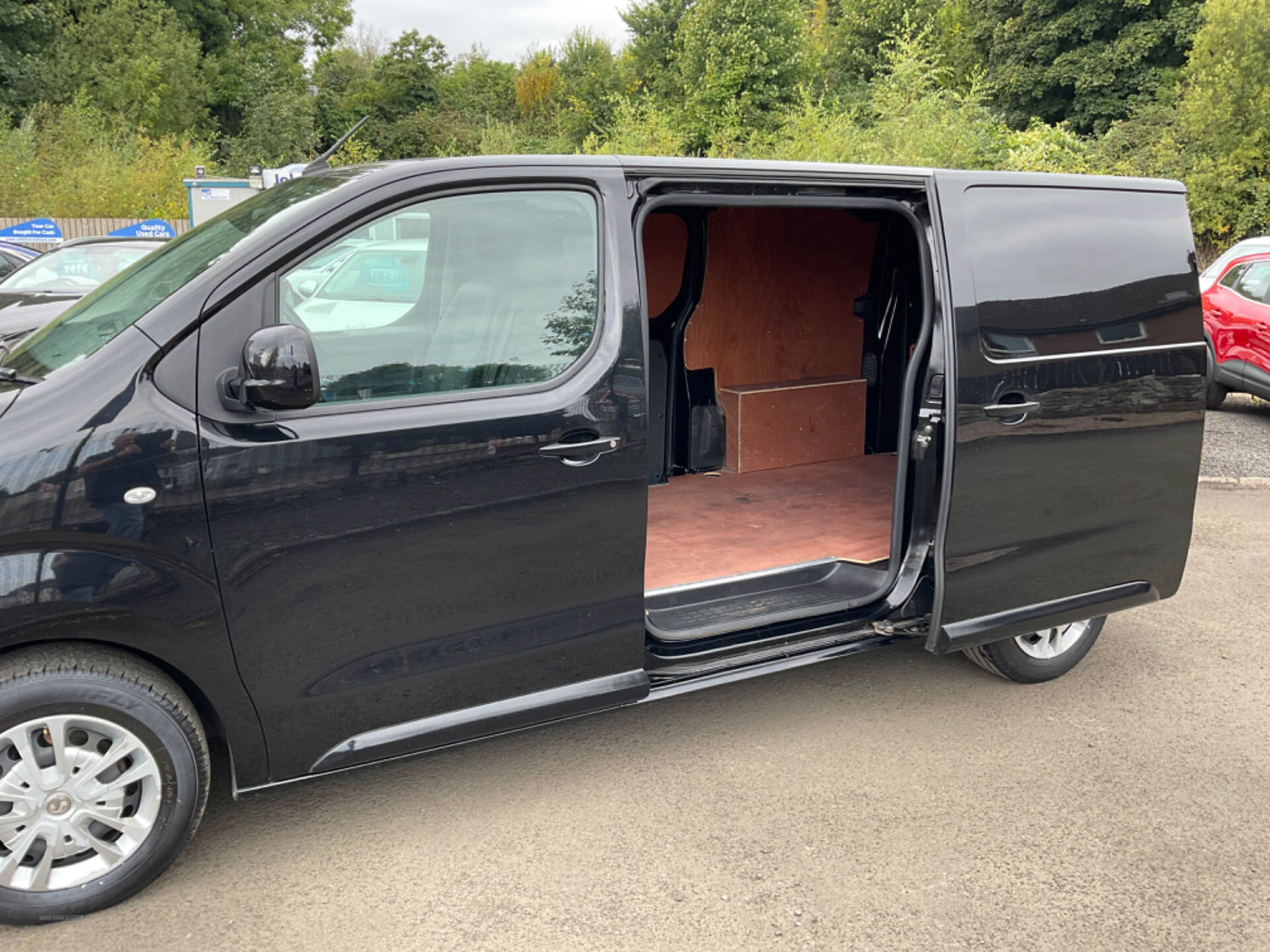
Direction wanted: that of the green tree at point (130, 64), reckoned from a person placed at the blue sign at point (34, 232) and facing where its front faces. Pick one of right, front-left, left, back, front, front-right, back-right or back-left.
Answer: back

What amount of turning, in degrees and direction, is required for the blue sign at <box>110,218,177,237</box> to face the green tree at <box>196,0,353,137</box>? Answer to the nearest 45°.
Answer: approximately 180°

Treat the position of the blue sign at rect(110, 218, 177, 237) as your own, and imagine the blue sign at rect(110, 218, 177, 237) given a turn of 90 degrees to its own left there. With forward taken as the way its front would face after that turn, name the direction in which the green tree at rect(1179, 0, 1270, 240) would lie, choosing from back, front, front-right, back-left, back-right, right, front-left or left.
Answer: front

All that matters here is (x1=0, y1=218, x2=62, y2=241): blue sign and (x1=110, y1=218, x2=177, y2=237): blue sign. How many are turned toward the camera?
2

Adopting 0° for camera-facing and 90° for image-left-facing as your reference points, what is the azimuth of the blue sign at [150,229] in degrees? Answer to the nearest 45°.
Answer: approximately 0°

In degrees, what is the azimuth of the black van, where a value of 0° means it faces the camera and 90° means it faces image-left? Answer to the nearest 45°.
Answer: approximately 45°

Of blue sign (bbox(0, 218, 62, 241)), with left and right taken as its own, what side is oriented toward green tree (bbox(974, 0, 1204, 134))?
left

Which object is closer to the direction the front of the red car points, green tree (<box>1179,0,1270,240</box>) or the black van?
the black van

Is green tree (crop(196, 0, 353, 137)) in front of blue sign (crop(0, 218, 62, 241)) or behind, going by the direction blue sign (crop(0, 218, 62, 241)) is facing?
behind

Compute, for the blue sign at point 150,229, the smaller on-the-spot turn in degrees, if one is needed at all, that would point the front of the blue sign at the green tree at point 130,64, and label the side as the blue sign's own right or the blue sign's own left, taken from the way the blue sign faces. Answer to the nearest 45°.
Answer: approximately 180°

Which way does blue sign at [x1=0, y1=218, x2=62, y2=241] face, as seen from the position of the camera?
facing the viewer

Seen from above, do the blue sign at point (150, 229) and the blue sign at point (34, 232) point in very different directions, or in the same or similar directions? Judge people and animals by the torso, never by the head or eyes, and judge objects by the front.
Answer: same or similar directions
